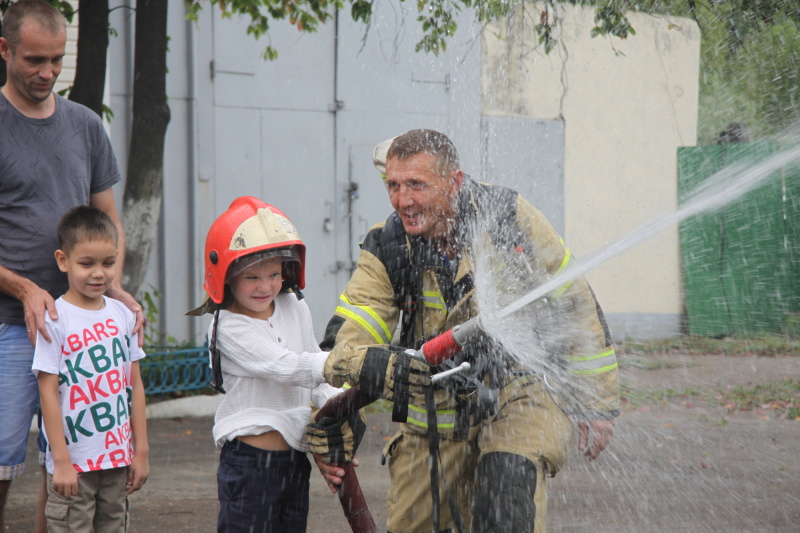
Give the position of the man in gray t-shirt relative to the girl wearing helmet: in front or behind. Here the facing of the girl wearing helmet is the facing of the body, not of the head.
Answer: behind

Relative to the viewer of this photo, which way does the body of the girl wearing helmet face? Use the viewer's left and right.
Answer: facing the viewer and to the right of the viewer

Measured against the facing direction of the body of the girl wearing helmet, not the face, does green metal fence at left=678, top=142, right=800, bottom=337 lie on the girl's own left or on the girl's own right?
on the girl's own left

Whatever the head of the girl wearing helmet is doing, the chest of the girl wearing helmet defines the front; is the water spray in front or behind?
in front

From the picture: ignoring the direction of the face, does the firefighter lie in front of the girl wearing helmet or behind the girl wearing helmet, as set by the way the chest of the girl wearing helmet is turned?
in front

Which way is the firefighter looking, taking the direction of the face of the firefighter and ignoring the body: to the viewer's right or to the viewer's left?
to the viewer's left

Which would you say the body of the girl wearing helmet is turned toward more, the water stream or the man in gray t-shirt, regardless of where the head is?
the water stream

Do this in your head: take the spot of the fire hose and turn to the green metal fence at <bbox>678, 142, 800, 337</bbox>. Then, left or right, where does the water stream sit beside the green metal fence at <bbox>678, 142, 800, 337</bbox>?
right

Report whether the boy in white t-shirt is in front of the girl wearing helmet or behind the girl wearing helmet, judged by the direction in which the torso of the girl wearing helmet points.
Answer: behind

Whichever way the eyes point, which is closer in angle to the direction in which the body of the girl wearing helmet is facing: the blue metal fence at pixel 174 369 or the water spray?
the water spray

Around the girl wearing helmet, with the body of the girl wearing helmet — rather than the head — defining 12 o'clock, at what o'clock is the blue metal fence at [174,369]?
The blue metal fence is roughly at 7 o'clock from the girl wearing helmet.

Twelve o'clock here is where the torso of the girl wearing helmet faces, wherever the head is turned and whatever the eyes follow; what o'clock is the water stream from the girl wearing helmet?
The water stream is roughly at 11 o'clock from the girl wearing helmet.

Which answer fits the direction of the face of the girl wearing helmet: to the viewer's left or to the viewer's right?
to the viewer's right

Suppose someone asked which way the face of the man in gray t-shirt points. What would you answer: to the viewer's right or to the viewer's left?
to the viewer's right

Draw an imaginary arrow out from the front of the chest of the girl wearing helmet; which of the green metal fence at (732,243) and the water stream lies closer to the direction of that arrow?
the water stream

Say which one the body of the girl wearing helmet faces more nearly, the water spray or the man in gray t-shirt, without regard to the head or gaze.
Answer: the water spray
